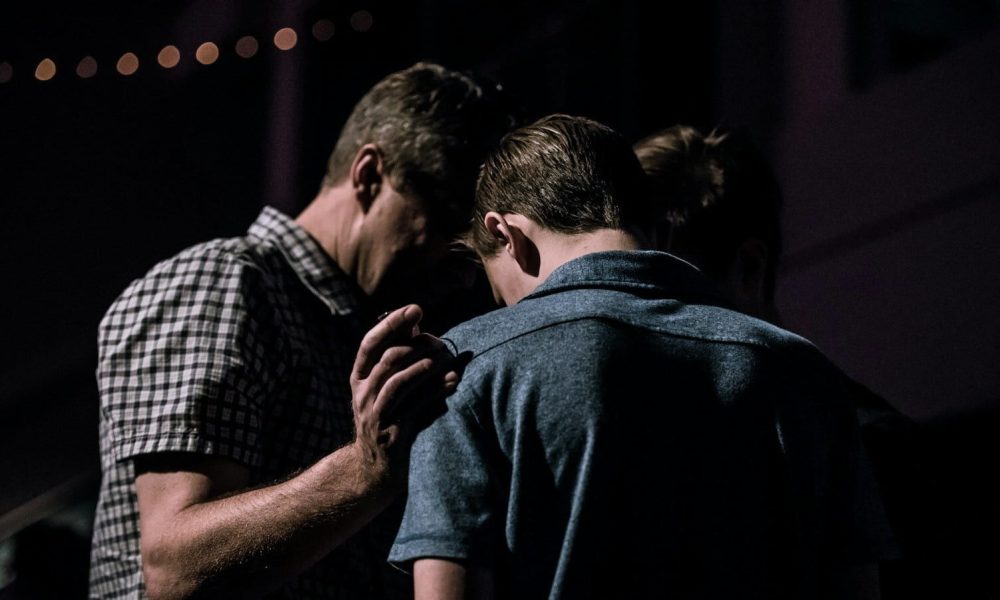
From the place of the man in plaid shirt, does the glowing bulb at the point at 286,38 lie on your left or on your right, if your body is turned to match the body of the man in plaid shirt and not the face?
on your left

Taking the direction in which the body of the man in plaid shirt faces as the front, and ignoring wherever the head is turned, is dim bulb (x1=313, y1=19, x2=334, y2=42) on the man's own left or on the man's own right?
on the man's own left

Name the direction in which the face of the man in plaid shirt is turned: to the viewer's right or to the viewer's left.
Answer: to the viewer's right

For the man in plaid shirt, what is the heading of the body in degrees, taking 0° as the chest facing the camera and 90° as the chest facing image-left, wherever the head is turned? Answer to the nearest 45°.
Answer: approximately 270°

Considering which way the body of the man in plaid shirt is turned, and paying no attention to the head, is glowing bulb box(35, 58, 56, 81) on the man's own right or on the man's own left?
on the man's own left

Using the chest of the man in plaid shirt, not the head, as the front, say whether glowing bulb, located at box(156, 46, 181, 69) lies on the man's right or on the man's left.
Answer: on the man's left

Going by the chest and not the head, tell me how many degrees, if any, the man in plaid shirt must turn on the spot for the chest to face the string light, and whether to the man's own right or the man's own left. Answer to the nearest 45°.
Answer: approximately 90° to the man's own left

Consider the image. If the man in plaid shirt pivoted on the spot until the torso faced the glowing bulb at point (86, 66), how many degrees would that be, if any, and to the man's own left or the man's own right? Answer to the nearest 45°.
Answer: approximately 90° to the man's own left

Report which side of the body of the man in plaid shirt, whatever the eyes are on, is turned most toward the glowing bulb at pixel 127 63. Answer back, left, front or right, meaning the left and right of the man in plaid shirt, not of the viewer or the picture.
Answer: left
